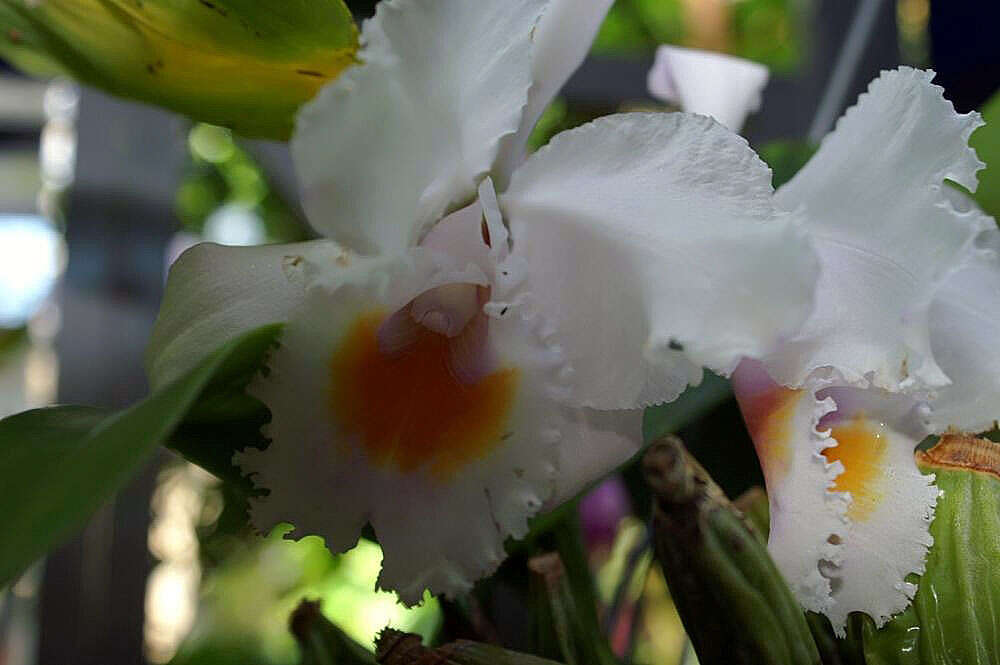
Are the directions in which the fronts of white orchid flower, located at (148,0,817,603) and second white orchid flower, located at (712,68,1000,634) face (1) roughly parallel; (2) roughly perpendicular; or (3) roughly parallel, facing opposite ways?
roughly parallel

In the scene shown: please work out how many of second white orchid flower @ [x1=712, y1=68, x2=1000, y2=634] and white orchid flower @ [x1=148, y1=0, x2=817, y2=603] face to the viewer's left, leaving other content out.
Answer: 0

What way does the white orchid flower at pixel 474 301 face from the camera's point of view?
toward the camera
